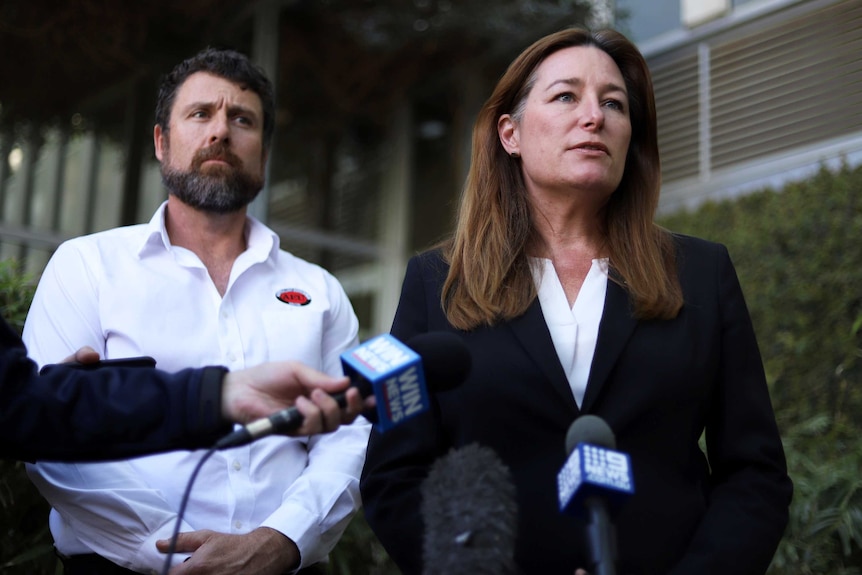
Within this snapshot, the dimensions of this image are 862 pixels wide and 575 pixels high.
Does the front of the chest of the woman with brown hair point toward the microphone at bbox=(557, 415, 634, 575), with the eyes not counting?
yes

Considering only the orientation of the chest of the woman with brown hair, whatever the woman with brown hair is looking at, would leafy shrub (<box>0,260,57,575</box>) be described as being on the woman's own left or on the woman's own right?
on the woman's own right

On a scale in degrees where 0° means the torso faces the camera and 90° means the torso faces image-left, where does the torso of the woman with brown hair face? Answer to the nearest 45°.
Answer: approximately 0°

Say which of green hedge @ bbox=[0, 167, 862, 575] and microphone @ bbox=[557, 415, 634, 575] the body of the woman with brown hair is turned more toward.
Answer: the microphone

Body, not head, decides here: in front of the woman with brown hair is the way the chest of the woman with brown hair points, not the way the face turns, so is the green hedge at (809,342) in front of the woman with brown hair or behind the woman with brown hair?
behind

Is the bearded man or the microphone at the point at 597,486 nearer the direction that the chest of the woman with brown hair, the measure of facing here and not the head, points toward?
the microphone
